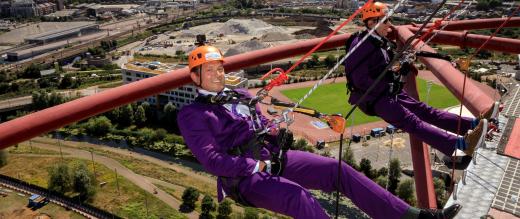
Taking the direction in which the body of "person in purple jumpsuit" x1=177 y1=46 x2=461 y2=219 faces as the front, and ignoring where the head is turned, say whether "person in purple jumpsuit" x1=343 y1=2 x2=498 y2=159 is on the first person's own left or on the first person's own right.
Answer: on the first person's own left

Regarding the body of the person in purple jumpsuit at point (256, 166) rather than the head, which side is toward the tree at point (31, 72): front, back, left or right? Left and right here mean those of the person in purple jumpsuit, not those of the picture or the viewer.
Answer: back

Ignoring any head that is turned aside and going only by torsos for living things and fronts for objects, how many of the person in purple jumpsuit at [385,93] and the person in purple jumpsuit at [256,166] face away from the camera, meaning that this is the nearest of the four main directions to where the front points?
0

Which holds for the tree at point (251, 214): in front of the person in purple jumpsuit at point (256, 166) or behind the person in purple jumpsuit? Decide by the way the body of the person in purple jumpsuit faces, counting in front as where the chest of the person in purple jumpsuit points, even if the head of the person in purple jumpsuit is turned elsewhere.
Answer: behind

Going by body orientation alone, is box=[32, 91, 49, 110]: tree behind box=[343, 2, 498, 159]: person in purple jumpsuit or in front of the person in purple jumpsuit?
behind
